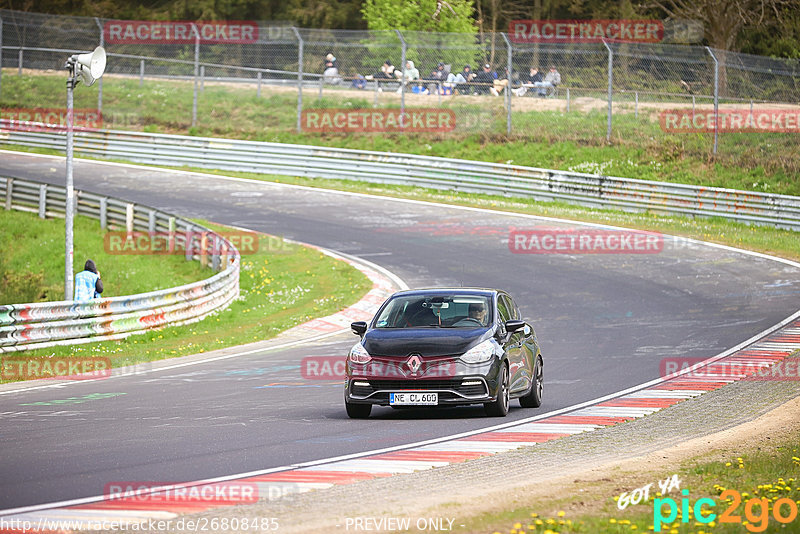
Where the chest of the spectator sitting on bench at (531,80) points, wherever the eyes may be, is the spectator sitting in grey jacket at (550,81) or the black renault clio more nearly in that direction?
the black renault clio

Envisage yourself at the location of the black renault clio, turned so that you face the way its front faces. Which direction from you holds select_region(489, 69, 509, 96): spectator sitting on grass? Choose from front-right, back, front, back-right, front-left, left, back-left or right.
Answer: back-right

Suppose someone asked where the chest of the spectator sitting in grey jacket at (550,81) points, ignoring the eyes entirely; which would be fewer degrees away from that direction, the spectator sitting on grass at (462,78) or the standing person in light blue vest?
the standing person in light blue vest

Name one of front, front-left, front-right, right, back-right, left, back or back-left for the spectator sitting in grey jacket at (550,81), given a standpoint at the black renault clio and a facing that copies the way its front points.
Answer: back-right

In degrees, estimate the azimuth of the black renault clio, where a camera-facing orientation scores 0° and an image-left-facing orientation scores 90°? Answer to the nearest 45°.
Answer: approximately 45°

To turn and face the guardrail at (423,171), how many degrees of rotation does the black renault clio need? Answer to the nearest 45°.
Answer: approximately 135° to its right

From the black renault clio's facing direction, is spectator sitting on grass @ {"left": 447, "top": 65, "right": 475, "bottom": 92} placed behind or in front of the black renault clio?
behind

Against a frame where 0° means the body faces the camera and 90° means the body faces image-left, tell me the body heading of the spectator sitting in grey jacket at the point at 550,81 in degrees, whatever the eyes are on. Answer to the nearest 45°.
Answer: approximately 45°
